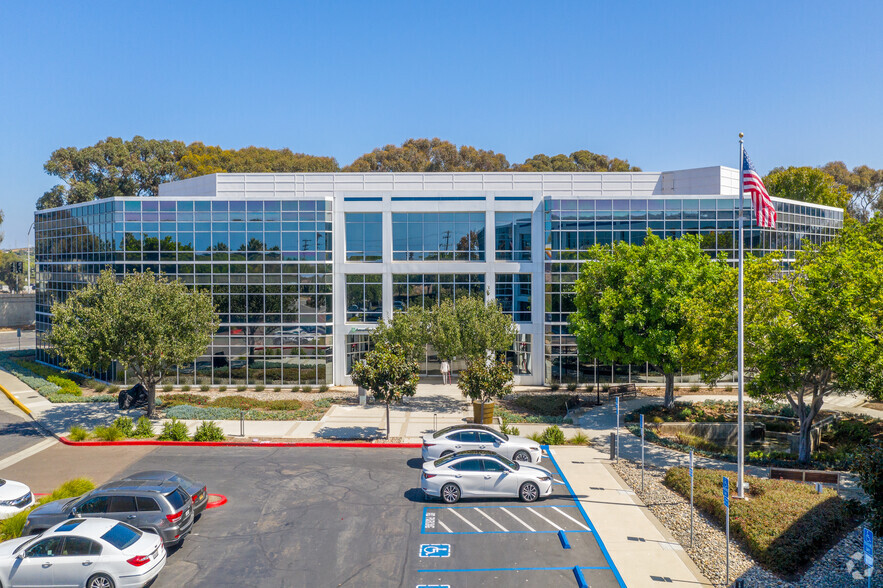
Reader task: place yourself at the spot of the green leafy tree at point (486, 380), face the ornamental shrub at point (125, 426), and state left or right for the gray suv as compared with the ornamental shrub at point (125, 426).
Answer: left

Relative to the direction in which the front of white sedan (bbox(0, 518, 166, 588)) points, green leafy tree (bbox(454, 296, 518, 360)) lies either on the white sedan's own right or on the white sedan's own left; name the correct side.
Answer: on the white sedan's own right

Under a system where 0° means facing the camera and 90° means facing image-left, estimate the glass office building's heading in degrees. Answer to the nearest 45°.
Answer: approximately 0°

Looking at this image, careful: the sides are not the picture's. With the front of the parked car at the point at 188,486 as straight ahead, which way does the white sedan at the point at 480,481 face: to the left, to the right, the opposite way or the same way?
the opposite way

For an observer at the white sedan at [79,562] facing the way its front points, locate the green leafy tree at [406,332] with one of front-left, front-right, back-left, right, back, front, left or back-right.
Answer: right

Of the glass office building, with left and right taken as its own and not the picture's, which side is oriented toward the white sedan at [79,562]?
front

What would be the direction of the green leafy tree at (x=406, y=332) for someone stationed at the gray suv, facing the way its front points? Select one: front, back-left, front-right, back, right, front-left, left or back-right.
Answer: right

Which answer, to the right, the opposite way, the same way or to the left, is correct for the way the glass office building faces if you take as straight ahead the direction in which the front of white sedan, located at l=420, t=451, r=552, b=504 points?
to the right

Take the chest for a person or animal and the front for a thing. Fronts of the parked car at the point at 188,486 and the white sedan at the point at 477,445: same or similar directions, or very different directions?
very different directions

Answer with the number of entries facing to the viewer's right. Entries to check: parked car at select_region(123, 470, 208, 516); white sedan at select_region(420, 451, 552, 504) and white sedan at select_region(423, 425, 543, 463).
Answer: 2

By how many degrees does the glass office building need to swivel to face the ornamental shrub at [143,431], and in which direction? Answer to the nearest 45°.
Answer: approximately 45° to its right

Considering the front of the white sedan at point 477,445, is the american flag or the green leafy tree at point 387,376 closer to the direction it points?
the american flag

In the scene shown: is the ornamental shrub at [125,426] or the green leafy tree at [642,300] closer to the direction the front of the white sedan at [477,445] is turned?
the green leafy tree

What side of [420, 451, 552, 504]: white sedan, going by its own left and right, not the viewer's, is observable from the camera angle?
right

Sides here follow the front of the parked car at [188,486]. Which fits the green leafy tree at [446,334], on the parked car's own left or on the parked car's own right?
on the parked car's own right
